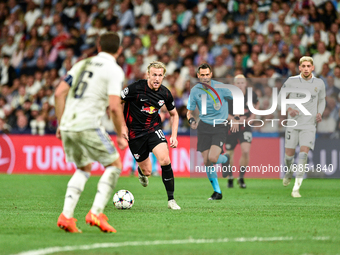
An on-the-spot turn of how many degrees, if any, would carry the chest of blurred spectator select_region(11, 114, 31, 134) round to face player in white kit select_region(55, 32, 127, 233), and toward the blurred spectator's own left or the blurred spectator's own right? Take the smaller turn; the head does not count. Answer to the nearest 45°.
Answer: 0° — they already face them

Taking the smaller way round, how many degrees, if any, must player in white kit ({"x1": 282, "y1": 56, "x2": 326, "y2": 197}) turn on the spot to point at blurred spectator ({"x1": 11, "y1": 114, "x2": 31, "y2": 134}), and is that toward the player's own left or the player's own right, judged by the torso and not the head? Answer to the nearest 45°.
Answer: approximately 135° to the player's own right

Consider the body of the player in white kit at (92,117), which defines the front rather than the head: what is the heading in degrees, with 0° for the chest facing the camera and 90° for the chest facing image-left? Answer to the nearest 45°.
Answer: approximately 225°

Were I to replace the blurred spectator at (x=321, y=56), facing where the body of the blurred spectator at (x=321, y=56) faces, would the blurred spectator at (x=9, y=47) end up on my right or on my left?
on my right

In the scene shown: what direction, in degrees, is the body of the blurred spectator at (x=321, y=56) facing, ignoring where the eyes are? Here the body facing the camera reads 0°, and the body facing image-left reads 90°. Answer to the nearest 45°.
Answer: approximately 0°

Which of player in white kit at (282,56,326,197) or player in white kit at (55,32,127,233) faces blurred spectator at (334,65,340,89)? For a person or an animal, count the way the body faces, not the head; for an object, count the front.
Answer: player in white kit at (55,32,127,233)

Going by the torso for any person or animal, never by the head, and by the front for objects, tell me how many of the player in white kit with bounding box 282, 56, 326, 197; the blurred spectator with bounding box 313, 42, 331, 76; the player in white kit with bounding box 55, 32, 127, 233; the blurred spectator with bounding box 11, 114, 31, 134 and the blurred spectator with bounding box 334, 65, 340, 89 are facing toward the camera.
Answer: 4

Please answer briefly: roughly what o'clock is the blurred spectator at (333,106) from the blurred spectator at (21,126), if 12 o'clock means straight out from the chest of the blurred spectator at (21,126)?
the blurred spectator at (333,106) is roughly at 10 o'clock from the blurred spectator at (21,126).

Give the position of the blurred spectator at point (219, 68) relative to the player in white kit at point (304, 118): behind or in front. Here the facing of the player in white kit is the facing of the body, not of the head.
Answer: behind

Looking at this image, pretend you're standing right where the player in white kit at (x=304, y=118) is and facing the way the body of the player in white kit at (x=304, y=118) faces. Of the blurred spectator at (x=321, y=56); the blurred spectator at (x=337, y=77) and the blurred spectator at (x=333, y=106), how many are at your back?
3

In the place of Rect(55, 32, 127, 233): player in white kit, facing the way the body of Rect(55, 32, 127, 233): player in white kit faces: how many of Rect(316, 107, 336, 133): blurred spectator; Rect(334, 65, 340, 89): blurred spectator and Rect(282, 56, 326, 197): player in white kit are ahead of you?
3
